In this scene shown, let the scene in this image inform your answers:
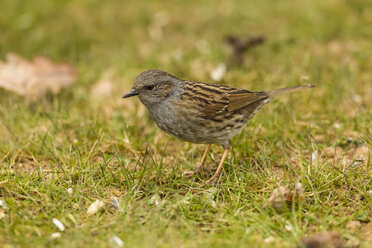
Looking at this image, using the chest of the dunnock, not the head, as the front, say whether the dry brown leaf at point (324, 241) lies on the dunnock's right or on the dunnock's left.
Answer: on the dunnock's left

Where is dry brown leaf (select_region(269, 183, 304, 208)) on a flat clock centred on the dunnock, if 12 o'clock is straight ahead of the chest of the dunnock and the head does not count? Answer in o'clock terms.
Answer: The dry brown leaf is roughly at 8 o'clock from the dunnock.

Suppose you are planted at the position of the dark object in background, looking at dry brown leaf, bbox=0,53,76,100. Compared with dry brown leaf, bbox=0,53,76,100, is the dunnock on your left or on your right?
left

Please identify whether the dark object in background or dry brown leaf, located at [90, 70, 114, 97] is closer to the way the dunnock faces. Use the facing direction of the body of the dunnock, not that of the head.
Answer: the dry brown leaf

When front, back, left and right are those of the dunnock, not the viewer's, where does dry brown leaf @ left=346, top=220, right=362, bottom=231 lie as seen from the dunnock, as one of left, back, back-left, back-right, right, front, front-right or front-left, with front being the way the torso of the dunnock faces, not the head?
back-left

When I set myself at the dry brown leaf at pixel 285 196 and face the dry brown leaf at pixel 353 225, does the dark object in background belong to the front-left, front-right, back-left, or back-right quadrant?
back-left

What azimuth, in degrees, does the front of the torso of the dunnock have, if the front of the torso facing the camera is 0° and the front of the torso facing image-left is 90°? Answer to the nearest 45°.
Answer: approximately 90°

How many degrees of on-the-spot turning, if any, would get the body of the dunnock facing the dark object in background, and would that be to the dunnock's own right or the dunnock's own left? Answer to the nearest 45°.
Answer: approximately 90° to the dunnock's own right
